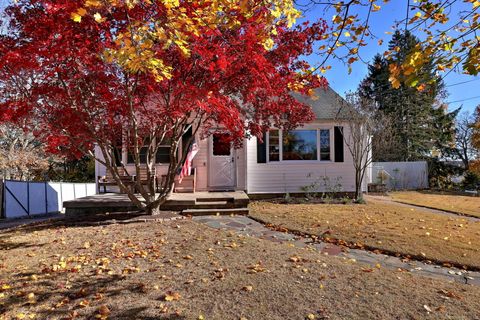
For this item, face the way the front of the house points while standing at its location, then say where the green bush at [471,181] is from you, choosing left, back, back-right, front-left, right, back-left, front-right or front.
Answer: back-left

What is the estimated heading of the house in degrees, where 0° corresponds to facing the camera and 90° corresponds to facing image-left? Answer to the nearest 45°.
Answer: approximately 0°

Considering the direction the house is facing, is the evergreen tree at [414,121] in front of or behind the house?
behind

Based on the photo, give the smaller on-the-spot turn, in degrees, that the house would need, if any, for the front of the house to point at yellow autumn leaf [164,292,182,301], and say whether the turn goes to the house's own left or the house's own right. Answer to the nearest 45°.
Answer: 0° — it already faces it

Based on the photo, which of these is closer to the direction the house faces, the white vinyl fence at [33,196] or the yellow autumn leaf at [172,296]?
the yellow autumn leaf

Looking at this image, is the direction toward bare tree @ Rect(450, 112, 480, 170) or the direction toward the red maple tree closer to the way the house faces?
the red maple tree

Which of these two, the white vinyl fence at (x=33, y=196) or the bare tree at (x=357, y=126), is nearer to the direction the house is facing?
the bare tree

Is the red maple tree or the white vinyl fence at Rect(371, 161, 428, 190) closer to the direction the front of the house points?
the red maple tree
